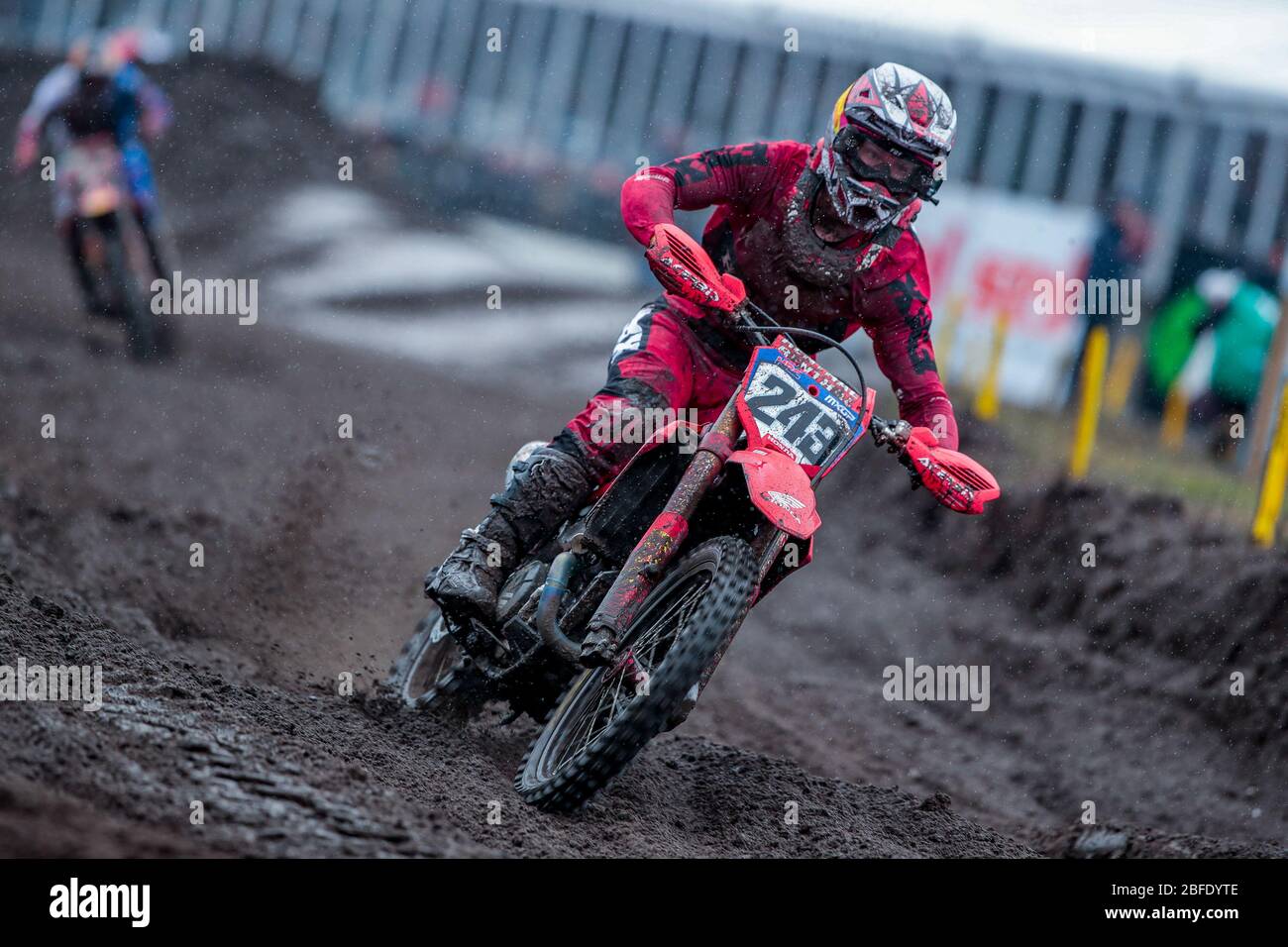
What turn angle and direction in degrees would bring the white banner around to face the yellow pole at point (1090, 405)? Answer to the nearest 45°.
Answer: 0° — it already faces it

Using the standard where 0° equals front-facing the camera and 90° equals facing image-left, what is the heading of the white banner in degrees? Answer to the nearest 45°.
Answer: approximately 0°

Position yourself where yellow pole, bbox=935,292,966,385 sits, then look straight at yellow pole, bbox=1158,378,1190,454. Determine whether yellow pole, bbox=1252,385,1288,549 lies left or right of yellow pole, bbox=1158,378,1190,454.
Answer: right

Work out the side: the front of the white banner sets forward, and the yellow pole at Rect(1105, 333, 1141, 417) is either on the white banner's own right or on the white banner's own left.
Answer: on the white banner's own left

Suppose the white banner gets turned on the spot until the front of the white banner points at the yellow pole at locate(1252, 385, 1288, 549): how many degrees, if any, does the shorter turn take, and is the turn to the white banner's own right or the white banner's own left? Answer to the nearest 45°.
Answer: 0° — it already faces it

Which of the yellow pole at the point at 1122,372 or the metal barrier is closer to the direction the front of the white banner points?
the yellow pole

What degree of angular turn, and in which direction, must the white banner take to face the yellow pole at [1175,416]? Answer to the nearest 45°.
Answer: approximately 45° to its left

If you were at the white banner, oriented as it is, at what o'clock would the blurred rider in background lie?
The blurred rider in background is roughly at 2 o'clock from the white banner.

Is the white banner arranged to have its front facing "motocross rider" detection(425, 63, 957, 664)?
yes
